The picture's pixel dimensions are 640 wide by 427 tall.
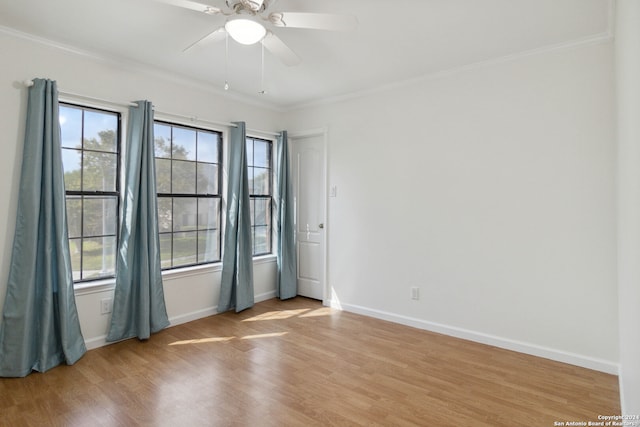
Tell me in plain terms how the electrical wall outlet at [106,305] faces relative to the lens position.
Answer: facing the viewer and to the right of the viewer

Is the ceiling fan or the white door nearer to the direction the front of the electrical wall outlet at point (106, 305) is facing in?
the ceiling fan

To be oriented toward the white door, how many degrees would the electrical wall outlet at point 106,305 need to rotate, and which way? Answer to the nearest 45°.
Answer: approximately 45° to its left

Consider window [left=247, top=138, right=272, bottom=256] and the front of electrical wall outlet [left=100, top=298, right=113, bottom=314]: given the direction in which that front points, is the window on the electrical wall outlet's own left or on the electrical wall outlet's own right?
on the electrical wall outlet's own left

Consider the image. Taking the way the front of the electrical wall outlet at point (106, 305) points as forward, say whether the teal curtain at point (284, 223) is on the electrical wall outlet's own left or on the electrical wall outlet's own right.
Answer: on the electrical wall outlet's own left

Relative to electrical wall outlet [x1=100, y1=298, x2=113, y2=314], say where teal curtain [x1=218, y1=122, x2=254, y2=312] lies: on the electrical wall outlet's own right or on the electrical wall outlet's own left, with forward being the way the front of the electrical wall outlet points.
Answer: on the electrical wall outlet's own left

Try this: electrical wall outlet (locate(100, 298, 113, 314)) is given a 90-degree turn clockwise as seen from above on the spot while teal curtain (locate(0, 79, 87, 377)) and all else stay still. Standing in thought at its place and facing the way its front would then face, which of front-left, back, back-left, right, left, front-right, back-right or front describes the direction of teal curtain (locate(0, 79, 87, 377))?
front

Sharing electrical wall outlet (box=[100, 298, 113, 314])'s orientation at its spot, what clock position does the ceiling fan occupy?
The ceiling fan is roughly at 1 o'clock from the electrical wall outlet.
